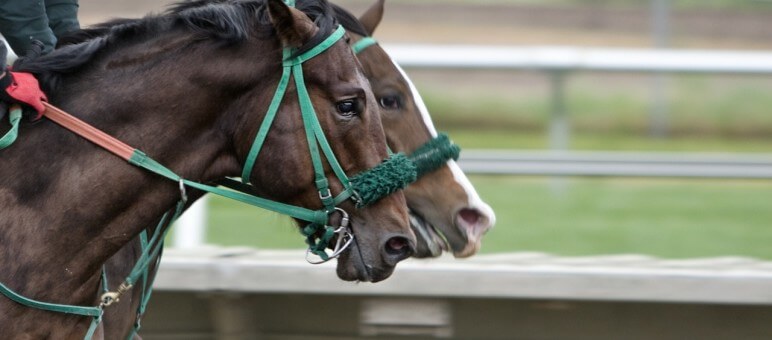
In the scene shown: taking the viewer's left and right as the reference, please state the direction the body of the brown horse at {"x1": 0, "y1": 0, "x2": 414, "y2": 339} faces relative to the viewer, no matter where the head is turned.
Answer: facing to the right of the viewer
